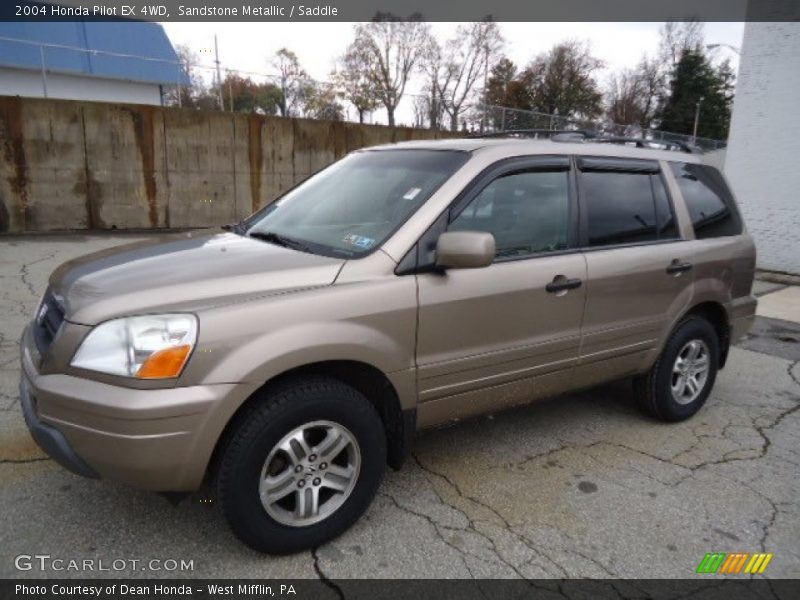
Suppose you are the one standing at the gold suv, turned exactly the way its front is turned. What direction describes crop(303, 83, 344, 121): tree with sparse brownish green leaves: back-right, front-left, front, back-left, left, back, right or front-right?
back-right

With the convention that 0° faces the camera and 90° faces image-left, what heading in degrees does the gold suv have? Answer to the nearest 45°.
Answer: approximately 45°

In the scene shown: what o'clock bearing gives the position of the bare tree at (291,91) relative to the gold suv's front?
The bare tree is roughly at 4 o'clock from the gold suv.

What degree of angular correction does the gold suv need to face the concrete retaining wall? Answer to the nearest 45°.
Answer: approximately 90° to its right

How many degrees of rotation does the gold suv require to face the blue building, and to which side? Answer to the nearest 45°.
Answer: approximately 90° to its right

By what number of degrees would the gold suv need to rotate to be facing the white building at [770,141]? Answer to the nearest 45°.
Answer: approximately 180°

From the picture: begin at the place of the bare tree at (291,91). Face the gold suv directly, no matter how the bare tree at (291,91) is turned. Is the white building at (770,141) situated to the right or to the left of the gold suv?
left
